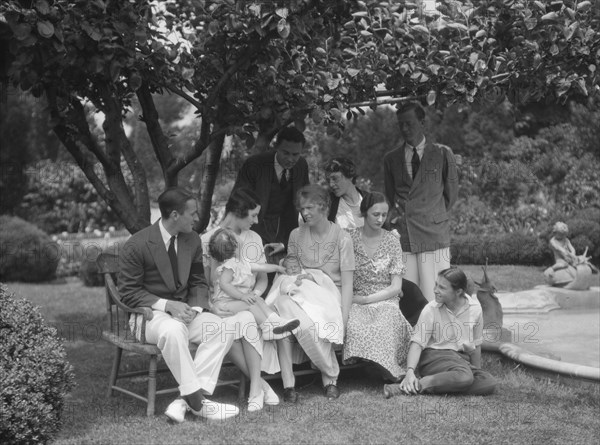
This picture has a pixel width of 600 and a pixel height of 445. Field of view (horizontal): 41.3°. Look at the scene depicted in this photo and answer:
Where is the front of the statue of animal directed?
to the viewer's left

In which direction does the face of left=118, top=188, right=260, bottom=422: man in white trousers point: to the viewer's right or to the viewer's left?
to the viewer's right

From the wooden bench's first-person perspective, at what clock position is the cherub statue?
The cherub statue is roughly at 9 o'clock from the wooden bench.

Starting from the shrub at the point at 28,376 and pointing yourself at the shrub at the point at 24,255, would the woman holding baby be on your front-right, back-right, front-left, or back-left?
front-right

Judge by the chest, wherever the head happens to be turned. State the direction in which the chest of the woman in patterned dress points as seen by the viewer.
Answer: toward the camera

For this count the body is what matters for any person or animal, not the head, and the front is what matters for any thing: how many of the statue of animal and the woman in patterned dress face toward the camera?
1

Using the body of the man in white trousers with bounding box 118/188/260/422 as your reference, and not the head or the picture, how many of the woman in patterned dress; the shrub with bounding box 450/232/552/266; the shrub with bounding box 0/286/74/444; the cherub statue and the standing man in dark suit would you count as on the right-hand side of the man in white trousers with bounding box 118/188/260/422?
1

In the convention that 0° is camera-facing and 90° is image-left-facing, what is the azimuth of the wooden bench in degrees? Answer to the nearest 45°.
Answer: approximately 315°

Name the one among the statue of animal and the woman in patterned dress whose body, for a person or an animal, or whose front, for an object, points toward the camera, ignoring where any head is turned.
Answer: the woman in patterned dress

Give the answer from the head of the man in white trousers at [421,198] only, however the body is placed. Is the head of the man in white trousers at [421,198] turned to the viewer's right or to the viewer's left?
to the viewer's left

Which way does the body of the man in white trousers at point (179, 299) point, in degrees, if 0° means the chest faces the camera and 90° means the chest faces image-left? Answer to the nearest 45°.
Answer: approximately 315°

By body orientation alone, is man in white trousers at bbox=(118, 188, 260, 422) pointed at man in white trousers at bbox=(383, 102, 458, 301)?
no

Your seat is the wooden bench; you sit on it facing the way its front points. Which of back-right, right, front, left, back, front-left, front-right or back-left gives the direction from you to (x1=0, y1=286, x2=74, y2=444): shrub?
right
